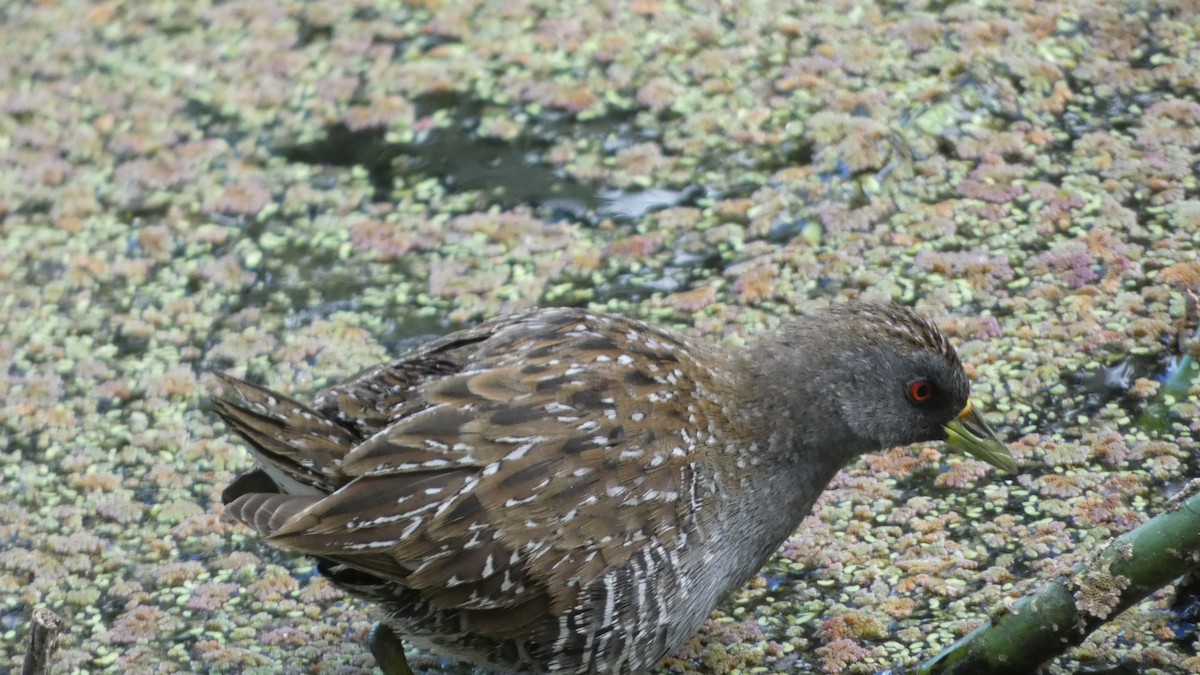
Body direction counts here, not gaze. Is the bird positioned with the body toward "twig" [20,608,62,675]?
no

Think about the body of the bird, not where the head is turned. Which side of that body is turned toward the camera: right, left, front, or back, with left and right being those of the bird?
right
